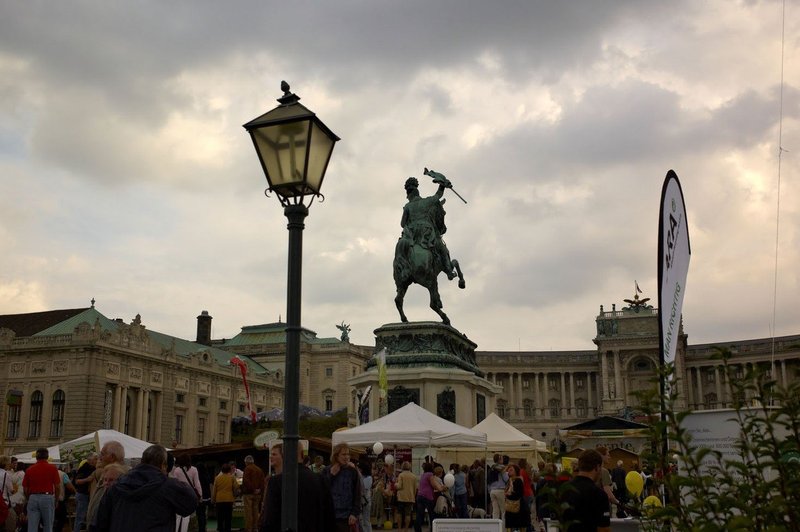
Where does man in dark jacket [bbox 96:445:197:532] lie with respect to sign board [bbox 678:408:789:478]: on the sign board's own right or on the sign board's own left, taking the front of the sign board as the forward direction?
on the sign board's own right

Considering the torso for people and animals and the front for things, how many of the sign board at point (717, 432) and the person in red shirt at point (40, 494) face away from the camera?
1

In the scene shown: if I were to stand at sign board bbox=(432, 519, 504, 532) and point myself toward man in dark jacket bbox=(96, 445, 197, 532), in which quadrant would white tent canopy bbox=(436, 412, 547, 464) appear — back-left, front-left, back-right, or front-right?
back-right

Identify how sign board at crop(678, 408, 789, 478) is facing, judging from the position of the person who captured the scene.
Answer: facing the viewer

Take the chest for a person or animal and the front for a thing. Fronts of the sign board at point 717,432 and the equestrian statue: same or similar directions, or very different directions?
very different directions

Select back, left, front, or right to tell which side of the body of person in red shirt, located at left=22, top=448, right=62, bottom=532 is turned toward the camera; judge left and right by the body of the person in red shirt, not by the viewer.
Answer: back

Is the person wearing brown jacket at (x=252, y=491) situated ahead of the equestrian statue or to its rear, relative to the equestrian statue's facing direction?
to the rear

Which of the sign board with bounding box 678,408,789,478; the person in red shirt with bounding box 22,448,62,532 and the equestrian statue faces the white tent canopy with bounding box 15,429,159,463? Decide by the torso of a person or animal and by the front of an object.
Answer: the person in red shirt

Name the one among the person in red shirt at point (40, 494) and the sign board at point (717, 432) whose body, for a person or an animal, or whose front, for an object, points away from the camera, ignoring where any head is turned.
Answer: the person in red shirt

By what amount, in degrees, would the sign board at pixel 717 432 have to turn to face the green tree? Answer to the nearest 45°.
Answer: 0° — it already faces it

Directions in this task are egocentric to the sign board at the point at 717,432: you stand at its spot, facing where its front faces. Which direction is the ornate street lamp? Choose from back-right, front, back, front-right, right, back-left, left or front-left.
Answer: front-right

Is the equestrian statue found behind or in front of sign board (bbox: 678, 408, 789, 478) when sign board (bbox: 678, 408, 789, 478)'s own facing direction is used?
behind

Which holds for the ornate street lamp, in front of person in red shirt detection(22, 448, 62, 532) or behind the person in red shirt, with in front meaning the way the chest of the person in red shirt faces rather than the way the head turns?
behind

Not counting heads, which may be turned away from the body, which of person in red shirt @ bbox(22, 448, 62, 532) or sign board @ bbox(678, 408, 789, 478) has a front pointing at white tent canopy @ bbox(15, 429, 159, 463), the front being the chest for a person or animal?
the person in red shirt
